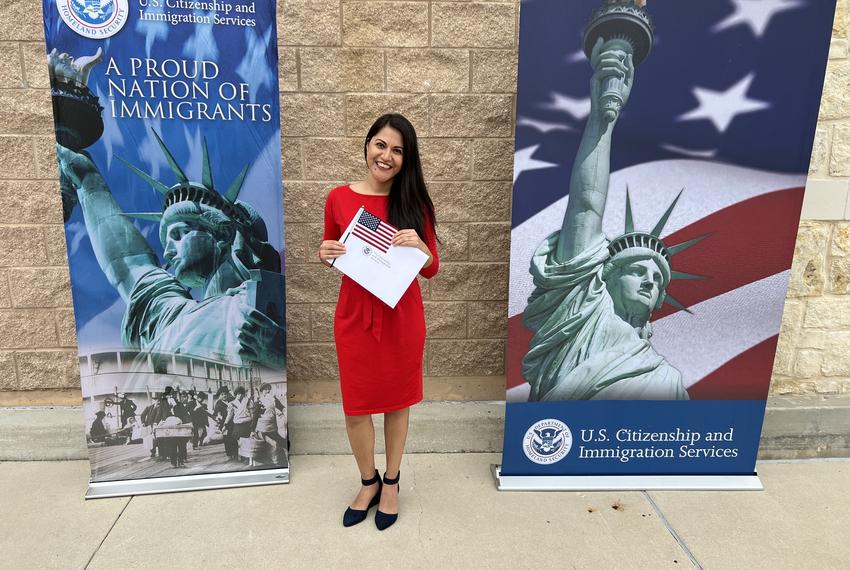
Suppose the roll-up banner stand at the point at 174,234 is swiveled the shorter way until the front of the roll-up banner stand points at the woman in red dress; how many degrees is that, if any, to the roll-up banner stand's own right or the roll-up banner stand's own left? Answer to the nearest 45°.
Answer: approximately 45° to the roll-up banner stand's own left

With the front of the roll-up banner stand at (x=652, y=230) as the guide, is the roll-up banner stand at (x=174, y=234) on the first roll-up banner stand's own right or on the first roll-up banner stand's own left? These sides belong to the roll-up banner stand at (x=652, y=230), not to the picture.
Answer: on the first roll-up banner stand's own right

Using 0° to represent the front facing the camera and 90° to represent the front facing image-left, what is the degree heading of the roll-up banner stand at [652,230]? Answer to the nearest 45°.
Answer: approximately 0°

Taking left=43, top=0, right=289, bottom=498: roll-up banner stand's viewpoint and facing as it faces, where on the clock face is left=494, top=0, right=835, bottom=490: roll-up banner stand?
left=494, top=0, right=835, bottom=490: roll-up banner stand is roughly at 10 o'clock from left=43, top=0, right=289, bottom=498: roll-up banner stand.

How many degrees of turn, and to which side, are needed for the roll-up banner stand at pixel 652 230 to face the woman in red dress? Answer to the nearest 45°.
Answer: approximately 45° to its right

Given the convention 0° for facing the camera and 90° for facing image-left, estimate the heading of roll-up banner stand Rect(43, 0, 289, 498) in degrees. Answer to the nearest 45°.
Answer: approximately 0°

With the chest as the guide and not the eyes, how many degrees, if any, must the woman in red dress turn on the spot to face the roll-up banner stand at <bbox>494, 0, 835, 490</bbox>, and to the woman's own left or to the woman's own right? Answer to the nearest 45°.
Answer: approximately 90° to the woman's own left

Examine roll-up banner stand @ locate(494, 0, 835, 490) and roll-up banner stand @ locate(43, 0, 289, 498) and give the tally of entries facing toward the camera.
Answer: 2

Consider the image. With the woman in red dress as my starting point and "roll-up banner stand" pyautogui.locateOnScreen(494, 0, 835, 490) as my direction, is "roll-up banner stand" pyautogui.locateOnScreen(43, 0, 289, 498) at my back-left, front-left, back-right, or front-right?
back-left
